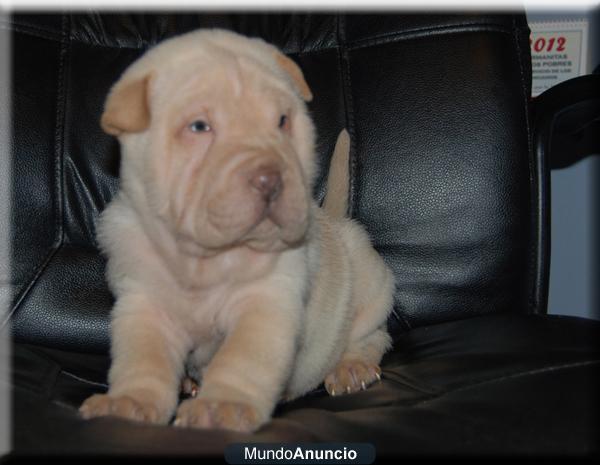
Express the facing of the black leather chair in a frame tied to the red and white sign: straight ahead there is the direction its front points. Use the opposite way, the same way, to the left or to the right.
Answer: the same way

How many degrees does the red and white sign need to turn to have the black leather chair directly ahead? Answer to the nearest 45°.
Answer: approximately 45° to its right

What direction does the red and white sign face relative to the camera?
toward the camera

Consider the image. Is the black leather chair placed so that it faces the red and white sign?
no

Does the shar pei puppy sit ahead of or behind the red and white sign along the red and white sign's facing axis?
ahead
